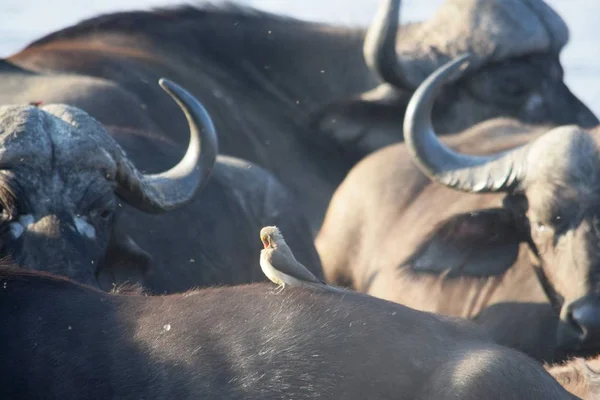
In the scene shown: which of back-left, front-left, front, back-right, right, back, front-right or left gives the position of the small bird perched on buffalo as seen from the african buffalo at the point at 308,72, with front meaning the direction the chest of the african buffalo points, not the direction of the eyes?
right

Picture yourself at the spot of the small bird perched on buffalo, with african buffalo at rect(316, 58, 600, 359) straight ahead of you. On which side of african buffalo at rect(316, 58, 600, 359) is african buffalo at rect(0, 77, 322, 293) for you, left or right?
left

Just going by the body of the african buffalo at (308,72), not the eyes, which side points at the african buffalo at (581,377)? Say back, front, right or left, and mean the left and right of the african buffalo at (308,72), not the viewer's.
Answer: right

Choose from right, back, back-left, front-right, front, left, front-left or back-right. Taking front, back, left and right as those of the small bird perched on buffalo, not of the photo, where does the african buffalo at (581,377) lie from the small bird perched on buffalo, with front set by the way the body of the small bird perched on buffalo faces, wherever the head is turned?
back

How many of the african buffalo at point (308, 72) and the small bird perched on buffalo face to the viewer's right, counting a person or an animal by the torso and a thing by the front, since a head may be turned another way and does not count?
1

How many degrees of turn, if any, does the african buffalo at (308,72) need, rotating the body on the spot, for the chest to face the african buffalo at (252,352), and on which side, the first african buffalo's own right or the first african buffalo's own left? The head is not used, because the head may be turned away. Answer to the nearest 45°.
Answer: approximately 90° to the first african buffalo's own right

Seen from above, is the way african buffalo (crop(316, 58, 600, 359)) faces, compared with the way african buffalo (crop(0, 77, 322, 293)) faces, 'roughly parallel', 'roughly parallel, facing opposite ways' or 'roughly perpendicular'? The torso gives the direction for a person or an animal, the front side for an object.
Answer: roughly perpendicular

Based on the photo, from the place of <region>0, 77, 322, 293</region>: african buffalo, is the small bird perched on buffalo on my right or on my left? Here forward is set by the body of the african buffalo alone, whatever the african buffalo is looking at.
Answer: on my left

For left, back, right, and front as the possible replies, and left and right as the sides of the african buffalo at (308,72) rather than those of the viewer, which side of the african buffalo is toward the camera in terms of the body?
right

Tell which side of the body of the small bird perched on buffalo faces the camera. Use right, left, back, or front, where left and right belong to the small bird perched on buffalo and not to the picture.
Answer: left

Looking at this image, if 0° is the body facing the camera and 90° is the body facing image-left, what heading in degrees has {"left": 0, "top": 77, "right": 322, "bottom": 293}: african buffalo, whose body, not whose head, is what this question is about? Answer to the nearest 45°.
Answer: approximately 45°
